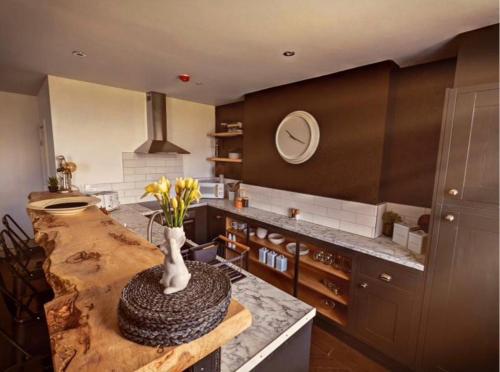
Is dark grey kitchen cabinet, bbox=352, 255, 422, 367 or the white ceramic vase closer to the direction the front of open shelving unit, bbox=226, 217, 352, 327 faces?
the white ceramic vase

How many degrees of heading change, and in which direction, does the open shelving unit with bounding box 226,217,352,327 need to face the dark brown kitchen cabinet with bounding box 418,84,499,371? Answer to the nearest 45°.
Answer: approximately 90° to its left

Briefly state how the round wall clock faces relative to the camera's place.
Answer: facing the viewer and to the left of the viewer

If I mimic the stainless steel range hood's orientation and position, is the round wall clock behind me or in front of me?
in front

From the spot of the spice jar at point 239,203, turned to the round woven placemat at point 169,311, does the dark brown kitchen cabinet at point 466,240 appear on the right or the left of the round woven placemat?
left

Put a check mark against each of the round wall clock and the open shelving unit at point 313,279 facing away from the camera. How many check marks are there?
0

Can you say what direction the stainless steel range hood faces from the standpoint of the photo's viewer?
facing the viewer and to the right of the viewer

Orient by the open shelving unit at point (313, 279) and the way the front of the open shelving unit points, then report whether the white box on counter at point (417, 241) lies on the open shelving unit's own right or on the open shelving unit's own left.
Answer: on the open shelving unit's own left

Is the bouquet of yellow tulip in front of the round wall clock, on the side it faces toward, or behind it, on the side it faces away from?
in front

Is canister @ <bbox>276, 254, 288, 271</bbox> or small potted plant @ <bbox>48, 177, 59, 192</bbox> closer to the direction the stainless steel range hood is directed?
the canister

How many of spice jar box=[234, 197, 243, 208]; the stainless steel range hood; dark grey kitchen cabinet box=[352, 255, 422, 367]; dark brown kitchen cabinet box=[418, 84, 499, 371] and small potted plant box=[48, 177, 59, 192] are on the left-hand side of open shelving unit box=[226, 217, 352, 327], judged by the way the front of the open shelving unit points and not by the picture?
2

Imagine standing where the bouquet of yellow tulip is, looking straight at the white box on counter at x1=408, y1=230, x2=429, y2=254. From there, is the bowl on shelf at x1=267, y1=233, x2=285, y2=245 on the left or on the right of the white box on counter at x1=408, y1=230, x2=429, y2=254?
left
